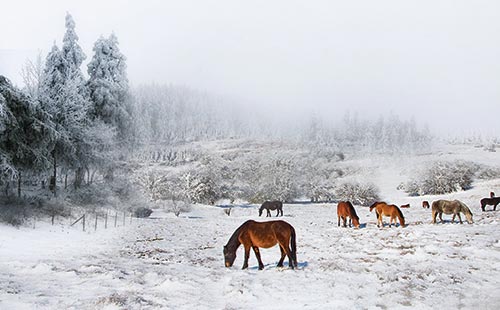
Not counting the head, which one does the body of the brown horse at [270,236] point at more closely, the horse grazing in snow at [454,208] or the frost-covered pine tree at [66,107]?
the frost-covered pine tree

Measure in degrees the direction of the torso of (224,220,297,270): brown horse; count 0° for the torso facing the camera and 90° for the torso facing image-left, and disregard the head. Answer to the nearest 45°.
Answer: approximately 90°

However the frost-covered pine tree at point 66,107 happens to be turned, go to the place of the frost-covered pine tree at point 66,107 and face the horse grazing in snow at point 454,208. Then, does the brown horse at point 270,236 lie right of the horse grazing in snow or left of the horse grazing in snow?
right

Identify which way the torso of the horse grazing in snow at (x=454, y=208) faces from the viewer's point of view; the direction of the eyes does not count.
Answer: to the viewer's right

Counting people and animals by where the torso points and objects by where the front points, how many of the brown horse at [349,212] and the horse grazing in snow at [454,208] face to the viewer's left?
0

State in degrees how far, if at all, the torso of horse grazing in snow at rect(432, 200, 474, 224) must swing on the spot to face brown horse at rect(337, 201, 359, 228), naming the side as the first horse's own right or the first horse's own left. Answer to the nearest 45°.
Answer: approximately 180°

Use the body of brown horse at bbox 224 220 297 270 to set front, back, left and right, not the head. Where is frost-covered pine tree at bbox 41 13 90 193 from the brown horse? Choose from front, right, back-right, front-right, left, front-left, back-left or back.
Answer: front-right

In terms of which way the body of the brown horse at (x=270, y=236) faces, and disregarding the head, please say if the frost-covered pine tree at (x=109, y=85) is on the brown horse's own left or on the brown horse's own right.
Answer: on the brown horse's own right

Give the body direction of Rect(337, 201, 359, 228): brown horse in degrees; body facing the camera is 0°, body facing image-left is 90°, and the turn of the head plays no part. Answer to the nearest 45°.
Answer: approximately 315°

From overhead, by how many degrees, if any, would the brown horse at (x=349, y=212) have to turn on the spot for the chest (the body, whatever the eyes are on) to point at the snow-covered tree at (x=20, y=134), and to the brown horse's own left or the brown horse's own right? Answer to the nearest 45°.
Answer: approximately 135° to the brown horse's own right

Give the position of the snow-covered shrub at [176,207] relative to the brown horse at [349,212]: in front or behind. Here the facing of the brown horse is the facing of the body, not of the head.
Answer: behind
